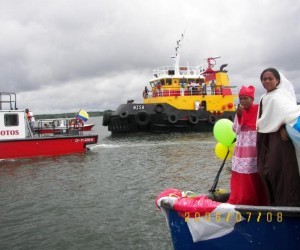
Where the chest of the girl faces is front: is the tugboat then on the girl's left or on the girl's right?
on the girl's right

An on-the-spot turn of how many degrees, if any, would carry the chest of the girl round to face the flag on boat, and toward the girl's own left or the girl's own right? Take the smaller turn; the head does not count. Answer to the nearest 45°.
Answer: approximately 90° to the girl's own right

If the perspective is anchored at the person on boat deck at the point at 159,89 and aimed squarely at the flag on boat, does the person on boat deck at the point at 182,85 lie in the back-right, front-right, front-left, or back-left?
back-left

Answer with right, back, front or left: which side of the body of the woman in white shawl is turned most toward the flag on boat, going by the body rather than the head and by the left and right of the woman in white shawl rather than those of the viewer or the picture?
right

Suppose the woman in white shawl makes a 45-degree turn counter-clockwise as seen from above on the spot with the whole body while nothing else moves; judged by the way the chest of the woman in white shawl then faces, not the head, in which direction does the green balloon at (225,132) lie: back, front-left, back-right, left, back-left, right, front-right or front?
back-right

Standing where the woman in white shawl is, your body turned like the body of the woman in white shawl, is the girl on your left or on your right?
on your right

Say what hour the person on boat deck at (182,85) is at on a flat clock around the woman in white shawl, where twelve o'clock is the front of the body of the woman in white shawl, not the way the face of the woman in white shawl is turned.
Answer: The person on boat deck is roughly at 4 o'clock from the woman in white shawl.
